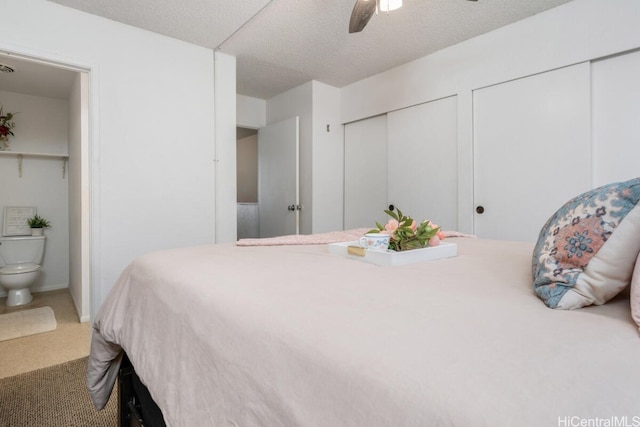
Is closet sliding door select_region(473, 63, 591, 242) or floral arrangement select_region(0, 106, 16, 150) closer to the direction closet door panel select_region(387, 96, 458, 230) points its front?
the floral arrangement

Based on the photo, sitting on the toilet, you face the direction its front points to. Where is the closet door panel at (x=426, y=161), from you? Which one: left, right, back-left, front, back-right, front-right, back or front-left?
front-left

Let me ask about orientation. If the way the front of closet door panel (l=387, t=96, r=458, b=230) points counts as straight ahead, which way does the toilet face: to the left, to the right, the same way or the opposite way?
to the left

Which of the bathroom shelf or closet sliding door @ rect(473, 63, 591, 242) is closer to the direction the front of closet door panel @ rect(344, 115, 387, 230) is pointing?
the bathroom shelf

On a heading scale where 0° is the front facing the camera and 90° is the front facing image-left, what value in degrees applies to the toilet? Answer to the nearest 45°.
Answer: approximately 0°

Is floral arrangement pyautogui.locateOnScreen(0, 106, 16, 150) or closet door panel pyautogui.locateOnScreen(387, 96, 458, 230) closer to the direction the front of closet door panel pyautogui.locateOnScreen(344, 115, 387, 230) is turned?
the floral arrangement

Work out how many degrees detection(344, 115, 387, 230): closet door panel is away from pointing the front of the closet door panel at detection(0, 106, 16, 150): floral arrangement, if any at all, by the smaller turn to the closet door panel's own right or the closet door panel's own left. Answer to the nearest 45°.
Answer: approximately 45° to the closet door panel's own right

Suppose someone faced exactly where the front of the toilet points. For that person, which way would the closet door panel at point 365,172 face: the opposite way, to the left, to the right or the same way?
to the right

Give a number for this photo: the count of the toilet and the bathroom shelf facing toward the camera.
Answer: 2

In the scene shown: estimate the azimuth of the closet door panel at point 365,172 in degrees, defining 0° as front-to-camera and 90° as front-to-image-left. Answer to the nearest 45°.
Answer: approximately 45°
